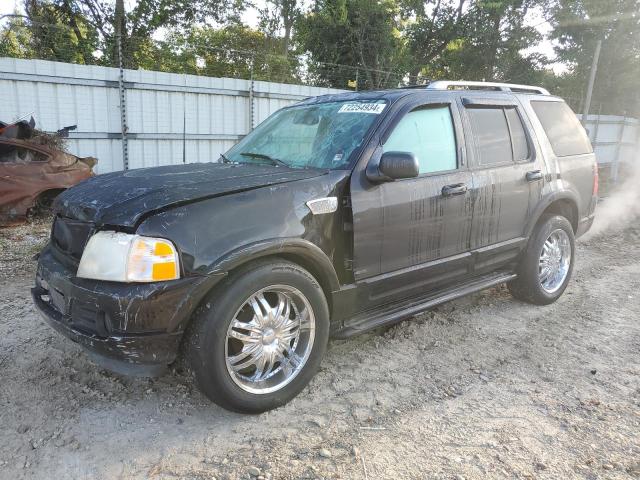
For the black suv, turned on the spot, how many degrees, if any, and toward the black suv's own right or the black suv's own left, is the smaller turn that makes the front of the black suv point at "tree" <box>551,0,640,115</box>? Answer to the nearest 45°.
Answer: approximately 180°

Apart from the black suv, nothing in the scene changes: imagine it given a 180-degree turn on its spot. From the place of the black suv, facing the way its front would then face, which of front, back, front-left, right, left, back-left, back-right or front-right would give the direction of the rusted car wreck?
left

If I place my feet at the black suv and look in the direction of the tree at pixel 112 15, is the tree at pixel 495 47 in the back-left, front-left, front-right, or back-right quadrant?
front-right

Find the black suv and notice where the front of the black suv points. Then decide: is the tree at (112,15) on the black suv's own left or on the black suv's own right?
on the black suv's own right

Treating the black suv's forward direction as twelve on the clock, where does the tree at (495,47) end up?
The tree is roughly at 5 o'clock from the black suv.

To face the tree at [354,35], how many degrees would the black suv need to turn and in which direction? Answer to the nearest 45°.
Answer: approximately 135° to its right

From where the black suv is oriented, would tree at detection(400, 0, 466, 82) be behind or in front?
behind

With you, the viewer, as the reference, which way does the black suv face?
facing the viewer and to the left of the viewer
